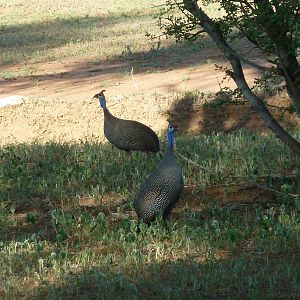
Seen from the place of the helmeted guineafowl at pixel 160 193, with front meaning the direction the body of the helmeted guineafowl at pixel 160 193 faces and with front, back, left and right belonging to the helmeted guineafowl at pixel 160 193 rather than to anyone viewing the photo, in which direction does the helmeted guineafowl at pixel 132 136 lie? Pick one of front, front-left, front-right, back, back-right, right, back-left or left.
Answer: front-left

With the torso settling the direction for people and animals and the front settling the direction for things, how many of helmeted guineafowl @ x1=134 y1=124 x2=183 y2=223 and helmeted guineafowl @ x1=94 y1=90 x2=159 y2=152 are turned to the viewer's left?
1

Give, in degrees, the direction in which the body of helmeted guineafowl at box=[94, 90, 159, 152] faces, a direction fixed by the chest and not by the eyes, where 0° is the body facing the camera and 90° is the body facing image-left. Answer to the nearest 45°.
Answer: approximately 90°

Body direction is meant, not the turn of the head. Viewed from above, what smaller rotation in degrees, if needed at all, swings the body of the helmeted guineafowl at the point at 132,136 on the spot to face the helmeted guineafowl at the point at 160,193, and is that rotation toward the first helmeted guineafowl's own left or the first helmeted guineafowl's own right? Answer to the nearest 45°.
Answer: approximately 90° to the first helmeted guineafowl's own left

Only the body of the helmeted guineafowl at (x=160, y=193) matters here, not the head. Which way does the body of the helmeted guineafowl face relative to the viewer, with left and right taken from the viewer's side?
facing away from the viewer and to the right of the viewer

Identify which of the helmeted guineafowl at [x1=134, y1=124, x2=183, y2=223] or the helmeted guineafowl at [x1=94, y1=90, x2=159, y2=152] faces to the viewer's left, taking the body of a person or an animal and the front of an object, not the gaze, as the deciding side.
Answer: the helmeted guineafowl at [x1=94, y1=90, x2=159, y2=152]
